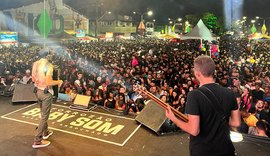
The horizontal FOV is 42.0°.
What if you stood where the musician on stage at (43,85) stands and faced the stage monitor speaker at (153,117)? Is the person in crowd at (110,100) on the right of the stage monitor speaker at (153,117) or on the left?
left

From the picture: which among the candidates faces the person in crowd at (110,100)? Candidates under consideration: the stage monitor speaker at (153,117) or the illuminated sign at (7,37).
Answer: the illuminated sign

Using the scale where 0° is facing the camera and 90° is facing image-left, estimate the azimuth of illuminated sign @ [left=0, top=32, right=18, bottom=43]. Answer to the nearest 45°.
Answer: approximately 0°

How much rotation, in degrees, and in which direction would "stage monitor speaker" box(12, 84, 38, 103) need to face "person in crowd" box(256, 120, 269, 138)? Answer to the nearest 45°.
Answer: approximately 45° to its left

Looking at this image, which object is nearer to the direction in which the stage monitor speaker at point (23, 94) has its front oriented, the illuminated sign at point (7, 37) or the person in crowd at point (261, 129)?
the person in crowd

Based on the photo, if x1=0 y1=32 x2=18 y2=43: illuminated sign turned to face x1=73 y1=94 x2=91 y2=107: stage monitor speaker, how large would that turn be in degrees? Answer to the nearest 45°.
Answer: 0° — it already faces it

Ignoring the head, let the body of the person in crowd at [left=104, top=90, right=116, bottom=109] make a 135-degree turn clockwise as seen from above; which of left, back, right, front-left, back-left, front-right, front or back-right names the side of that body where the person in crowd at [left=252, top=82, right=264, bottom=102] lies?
back-right

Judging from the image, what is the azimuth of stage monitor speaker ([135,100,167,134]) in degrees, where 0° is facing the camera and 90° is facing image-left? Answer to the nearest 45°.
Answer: approximately 45°
